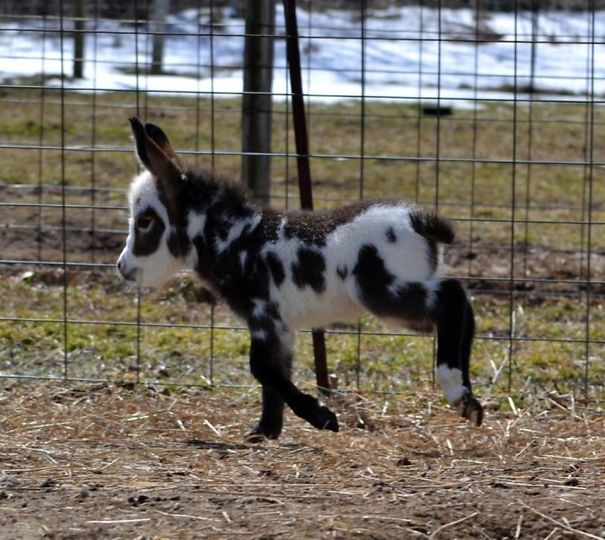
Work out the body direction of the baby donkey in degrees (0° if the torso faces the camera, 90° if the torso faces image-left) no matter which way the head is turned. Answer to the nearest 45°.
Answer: approximately 90°

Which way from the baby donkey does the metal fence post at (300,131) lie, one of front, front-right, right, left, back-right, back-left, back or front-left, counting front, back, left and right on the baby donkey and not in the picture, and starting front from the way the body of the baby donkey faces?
right

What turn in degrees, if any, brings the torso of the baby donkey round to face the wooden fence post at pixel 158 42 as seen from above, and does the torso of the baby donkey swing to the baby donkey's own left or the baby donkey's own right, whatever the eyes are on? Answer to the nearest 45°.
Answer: approximately 90° to the baby donkey's own right

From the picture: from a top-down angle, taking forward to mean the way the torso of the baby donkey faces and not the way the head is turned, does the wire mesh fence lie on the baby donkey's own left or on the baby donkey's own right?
on the baby donkey's own right

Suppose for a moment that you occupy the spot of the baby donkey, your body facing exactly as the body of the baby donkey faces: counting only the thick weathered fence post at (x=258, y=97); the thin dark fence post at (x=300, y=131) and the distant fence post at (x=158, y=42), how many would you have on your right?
3

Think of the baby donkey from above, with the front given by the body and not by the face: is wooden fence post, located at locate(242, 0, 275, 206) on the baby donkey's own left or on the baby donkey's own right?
on the baby donkey's own right
